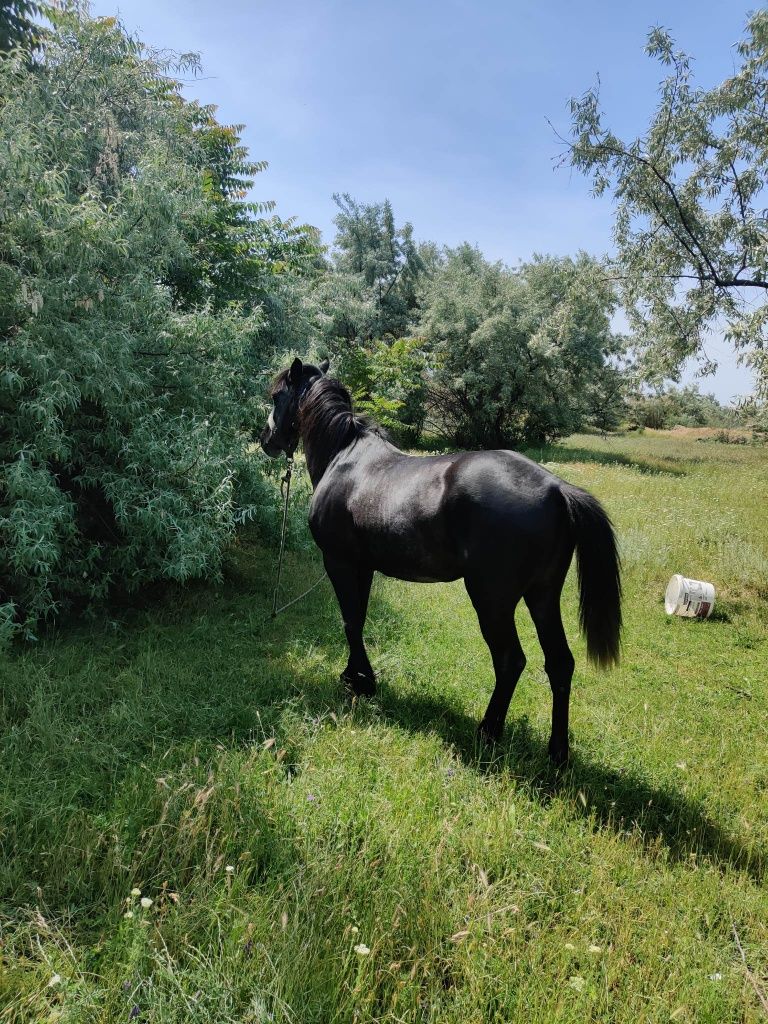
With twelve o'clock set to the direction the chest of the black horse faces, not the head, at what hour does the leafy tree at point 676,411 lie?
The leafy tree is roughly at 2 o'clock from the black horse.

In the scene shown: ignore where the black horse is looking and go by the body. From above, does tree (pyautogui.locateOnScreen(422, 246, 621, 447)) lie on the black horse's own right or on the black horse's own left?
on the black horse's own right

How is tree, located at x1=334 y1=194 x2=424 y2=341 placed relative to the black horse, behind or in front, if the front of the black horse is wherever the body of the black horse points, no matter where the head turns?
in front

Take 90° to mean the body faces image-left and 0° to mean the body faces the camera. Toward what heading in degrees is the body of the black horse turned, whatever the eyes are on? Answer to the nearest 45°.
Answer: approximately 135°
